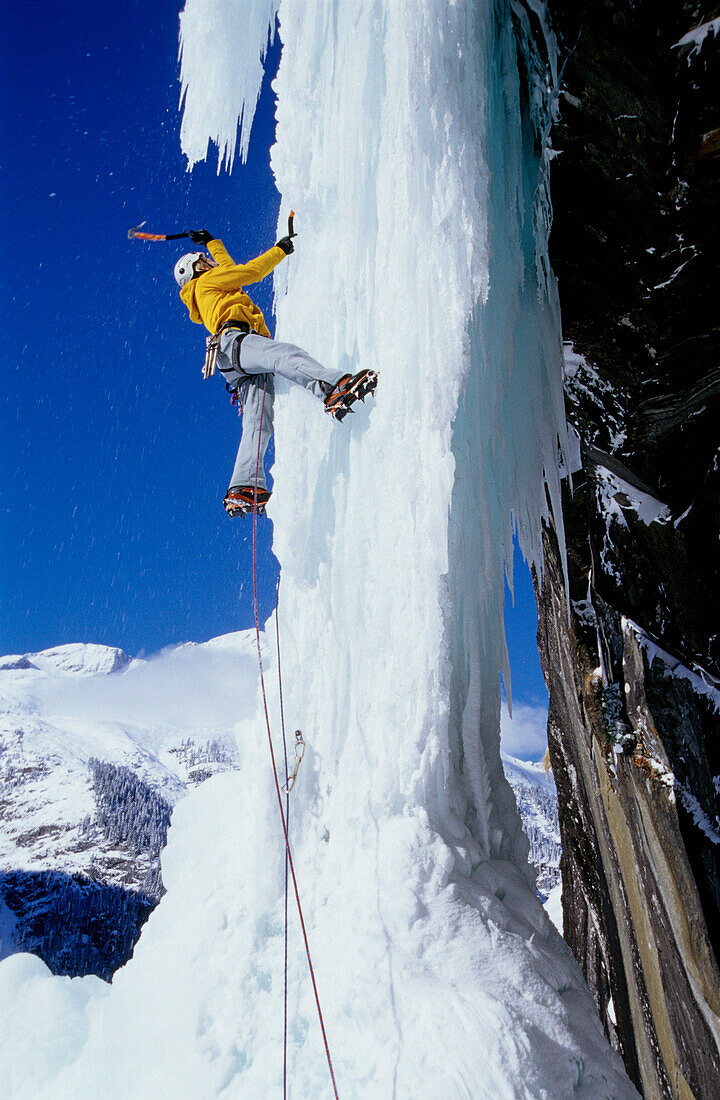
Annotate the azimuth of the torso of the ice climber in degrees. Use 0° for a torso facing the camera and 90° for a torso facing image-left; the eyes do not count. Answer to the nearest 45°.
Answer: approximately 270°
